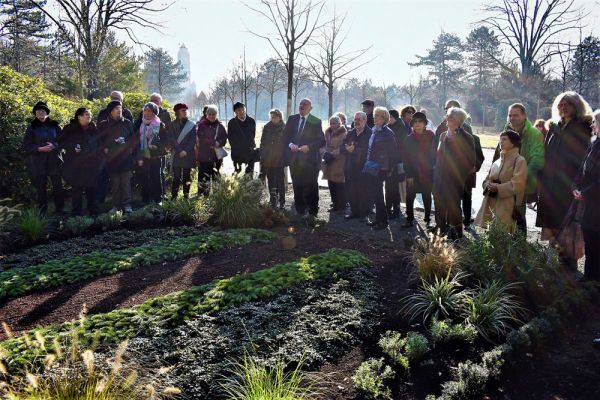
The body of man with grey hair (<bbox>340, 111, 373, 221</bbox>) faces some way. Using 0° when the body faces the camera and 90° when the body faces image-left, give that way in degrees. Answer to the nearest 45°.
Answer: approximately 45°

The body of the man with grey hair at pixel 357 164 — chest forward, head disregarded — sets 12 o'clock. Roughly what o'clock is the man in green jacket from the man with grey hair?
The man in green jacket is roughly at 9 o'clock from the man with grey hair.

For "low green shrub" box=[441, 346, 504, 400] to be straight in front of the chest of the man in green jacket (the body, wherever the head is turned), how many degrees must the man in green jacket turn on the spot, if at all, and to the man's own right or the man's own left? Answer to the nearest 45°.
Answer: approximately 45° to the man's own left

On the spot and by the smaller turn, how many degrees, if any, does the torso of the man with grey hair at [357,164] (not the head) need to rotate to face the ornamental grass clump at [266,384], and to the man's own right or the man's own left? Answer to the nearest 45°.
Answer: approximately 45° to the man's own left

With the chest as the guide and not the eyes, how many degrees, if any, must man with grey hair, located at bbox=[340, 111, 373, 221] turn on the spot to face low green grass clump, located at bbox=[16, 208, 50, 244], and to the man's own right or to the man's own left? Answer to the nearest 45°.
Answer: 0° — they already face it
